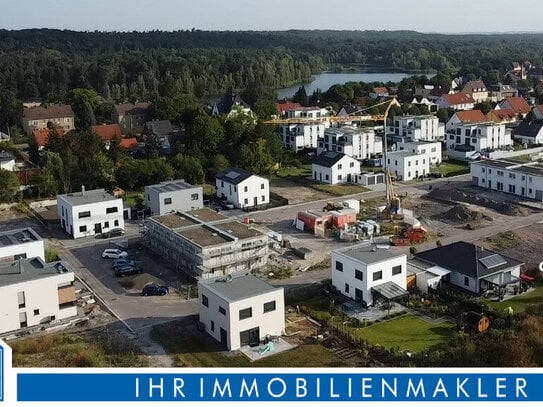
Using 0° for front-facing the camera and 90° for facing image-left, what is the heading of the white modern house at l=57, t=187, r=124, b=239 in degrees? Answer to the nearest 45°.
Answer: approximately 315°

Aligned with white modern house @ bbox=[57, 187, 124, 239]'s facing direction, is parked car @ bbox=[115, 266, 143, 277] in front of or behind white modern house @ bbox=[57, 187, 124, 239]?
in front

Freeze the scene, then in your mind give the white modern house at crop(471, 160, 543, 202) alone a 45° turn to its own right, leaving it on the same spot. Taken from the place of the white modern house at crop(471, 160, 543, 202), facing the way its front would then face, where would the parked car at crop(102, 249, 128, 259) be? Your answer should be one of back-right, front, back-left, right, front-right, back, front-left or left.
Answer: front-left

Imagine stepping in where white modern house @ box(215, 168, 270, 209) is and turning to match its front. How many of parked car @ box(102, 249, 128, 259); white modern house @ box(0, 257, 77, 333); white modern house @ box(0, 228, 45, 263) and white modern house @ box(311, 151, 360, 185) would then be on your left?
1

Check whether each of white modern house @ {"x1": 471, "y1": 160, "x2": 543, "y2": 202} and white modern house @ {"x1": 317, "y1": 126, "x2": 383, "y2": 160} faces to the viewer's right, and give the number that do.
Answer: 0

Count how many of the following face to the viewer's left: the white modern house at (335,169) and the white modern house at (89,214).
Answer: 0

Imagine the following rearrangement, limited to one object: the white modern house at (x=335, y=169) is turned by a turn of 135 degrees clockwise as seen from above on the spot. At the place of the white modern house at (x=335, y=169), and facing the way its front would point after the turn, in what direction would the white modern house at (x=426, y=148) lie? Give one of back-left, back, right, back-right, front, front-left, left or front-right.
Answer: back-right

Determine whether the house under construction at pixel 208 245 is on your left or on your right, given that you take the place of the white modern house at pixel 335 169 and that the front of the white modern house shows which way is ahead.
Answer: on your right

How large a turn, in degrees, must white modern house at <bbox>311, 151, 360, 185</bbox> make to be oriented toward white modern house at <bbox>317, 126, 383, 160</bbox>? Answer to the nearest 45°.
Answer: approximately 135° to its left

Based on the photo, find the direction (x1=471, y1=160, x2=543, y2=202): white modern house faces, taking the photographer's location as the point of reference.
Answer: facing the viewer and to the left of the viewer

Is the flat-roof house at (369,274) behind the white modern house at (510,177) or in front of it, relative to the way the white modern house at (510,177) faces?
in front

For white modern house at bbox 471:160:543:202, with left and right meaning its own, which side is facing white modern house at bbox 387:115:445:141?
right
